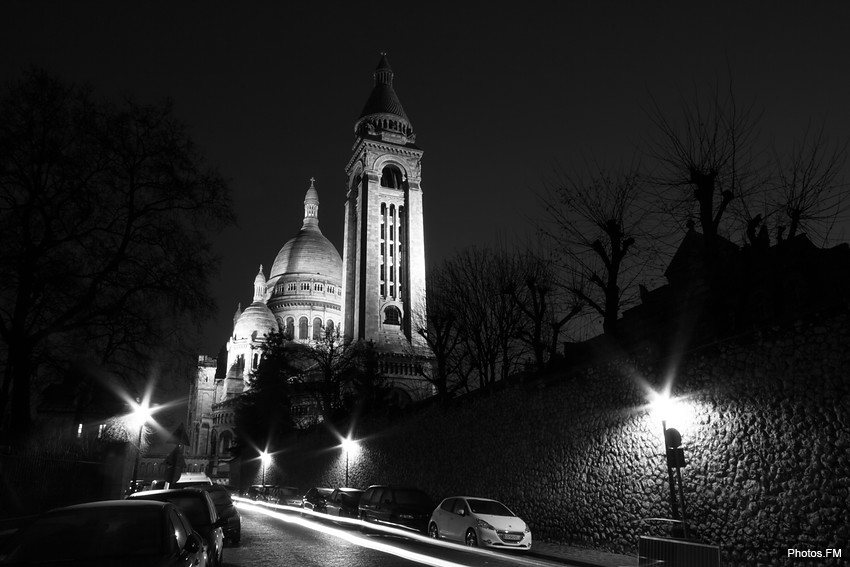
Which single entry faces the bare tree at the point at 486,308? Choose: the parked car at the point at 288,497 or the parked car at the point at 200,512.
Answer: the parked car at the point at 288,497

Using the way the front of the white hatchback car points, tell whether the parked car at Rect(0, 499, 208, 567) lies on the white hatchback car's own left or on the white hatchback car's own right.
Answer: on the white hatchback car's own right

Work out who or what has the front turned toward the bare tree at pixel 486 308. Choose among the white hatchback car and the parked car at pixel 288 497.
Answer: the parked car

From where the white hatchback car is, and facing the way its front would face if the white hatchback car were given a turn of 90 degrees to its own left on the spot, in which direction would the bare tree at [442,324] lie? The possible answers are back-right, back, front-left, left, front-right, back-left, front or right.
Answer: front-left
